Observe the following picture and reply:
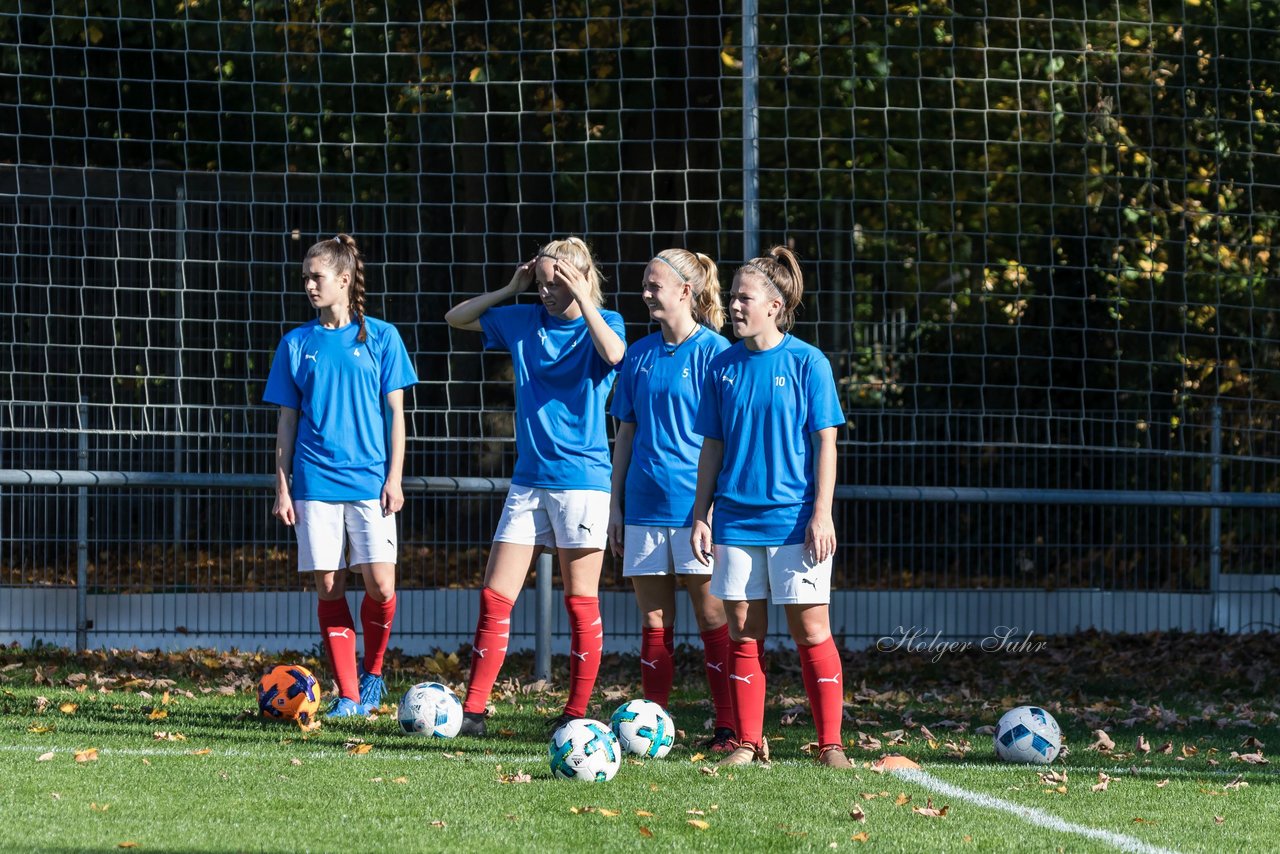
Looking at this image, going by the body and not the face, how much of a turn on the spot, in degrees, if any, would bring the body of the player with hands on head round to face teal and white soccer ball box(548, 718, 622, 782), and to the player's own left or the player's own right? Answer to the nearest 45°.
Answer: approximately 45° to the player's own left

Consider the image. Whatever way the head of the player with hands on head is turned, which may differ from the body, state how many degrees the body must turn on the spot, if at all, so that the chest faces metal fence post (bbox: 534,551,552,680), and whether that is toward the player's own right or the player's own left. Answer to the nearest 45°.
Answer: approximately 135° to the player's own right

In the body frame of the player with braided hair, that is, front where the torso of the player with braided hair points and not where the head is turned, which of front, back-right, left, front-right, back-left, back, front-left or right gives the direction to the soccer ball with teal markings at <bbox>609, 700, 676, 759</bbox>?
front-left

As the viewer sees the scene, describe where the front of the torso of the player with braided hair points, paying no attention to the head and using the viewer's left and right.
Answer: facing the viewer

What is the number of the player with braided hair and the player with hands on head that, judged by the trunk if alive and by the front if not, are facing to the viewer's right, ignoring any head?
0

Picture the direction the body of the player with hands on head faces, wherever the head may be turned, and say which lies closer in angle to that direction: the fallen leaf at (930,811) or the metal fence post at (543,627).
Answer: the fallen leaf

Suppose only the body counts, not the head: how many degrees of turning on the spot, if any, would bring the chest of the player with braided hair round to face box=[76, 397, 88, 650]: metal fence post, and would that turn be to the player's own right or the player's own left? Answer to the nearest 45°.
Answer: approximately 135° to the player's own right

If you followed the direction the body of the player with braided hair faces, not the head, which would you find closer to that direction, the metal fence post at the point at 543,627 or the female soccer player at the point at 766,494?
the female soccer player

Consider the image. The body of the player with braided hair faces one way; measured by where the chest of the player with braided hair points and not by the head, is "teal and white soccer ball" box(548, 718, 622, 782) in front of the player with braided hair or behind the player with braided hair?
in front

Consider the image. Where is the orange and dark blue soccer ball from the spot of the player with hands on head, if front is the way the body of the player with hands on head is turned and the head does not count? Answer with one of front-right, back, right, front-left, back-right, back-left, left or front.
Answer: front-right

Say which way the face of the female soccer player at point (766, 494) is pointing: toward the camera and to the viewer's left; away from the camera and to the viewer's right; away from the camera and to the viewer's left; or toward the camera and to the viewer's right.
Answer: toward the camera and to the viewer's left

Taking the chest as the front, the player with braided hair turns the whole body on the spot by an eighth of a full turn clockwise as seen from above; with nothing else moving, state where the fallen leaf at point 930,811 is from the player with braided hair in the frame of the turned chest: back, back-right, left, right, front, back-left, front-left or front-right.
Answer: left
